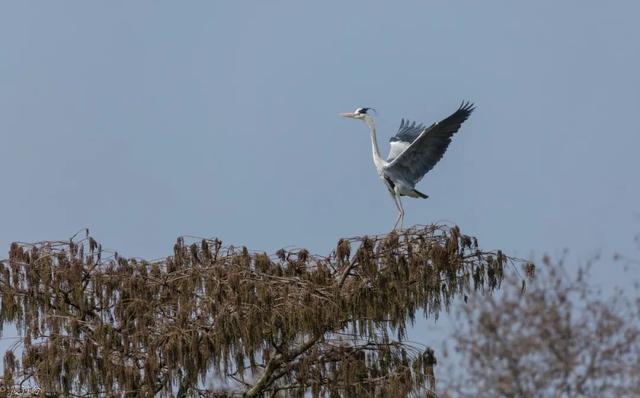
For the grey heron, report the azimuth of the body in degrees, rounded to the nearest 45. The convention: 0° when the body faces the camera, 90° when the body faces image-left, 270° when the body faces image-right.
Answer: approximately 90°
